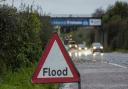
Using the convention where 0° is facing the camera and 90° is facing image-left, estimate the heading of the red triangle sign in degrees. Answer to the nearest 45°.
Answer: approximately 0°
